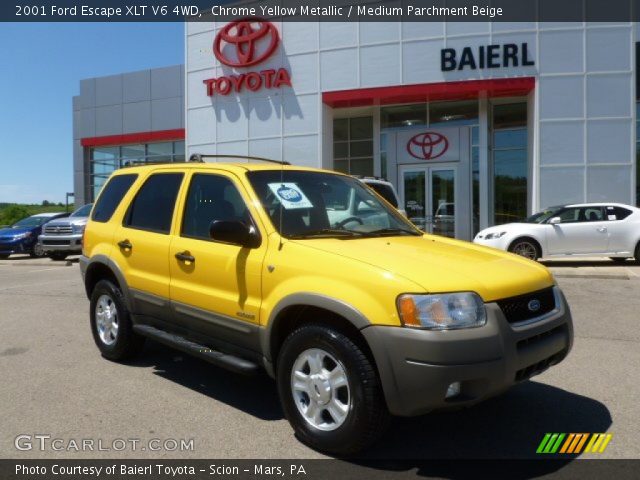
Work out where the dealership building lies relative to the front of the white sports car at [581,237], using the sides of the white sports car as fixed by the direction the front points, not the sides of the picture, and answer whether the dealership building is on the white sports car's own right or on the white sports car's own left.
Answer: on the white sports car's own right

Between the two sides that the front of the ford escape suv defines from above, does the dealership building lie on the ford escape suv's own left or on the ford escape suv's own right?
on the ford escape suv's own left

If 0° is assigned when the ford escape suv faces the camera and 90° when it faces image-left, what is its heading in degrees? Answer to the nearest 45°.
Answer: approximately 315°

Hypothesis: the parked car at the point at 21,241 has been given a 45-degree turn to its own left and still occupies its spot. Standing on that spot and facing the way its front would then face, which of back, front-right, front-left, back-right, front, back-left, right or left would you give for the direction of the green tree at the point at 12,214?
back

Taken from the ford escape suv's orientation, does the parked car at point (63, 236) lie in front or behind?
behind

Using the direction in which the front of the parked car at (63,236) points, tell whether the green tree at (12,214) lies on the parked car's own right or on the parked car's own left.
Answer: on the parked car's own right

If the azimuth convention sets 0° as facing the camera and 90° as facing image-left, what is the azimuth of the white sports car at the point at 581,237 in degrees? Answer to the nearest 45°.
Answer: approximately 90°
